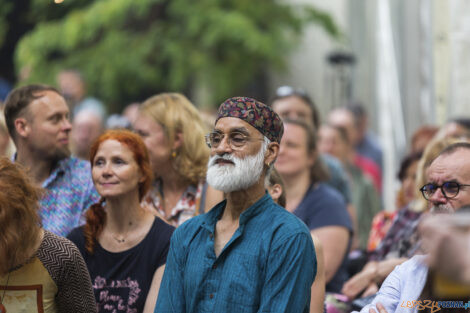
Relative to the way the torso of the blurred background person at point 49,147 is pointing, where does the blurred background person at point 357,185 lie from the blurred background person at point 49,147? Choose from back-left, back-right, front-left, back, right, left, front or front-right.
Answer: left

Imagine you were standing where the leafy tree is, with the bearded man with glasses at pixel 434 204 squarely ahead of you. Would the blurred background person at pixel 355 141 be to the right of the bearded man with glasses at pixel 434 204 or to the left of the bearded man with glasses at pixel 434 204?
left

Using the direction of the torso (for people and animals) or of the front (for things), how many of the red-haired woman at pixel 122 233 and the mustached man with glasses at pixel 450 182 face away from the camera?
0

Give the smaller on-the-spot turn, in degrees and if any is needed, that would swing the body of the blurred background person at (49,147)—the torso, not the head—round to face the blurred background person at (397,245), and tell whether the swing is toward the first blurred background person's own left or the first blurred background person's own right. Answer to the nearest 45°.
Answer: approximately 45° to the first blurred background person's own left

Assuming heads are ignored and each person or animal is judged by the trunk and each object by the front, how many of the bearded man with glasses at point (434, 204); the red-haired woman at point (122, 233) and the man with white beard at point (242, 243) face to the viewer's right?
0

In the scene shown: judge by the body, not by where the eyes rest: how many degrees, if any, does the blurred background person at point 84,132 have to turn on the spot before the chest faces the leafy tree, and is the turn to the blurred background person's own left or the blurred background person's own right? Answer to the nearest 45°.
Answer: approximately 135° to the blurred background person's own right

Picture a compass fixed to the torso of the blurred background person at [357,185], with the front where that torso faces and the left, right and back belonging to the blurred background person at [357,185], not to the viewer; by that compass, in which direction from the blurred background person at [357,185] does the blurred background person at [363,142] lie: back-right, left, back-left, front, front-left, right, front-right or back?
back-right

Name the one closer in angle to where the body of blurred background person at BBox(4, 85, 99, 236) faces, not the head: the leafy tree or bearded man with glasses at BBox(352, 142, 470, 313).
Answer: the bearded man with glasses

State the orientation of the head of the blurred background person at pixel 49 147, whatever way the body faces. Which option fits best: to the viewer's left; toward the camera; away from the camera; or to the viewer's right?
to the viewer's right

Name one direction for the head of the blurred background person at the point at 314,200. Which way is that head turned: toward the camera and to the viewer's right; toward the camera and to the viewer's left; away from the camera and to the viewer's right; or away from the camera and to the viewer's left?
toward the camera and to the viewer's left

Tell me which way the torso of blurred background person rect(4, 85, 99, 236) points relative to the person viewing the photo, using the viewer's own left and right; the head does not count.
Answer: facing the viewer and to the right of the viewer

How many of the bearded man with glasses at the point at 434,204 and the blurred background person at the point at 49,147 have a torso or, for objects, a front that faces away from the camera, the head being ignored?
0

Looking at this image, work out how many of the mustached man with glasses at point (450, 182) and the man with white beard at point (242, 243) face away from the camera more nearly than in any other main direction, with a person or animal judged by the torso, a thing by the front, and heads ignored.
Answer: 0

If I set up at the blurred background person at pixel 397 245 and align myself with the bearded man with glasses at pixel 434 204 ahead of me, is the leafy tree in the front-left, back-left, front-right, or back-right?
back-right

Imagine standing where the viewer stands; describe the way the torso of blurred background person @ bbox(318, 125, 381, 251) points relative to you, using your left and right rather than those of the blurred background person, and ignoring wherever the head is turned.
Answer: facing the viewer and to the left of the viewer
